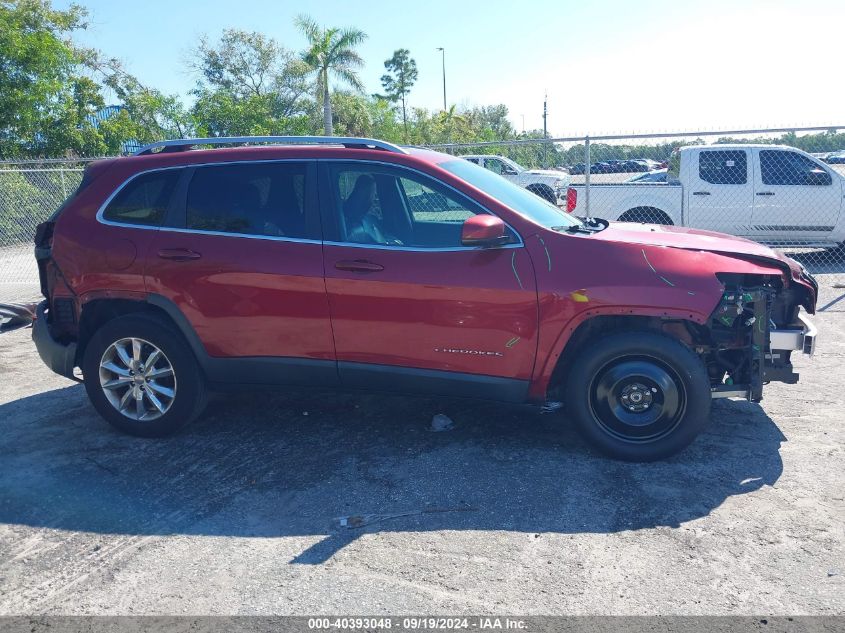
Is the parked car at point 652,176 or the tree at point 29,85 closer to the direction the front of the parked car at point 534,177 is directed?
the parked car

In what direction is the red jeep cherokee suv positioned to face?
to the viewer's right

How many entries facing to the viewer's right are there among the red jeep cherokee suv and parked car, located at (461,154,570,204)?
2

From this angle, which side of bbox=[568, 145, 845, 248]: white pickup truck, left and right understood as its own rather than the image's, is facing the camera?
right

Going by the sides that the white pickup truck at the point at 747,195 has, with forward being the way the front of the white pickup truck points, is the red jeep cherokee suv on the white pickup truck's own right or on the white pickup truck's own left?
on the white pickup truck's own right

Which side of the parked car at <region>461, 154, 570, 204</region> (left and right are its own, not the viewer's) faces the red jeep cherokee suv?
right

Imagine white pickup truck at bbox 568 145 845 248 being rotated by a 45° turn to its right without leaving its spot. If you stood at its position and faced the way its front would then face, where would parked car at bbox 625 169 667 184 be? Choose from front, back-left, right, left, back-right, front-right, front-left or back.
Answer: back

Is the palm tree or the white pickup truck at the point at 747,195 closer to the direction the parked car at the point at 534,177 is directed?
the white pickup truck

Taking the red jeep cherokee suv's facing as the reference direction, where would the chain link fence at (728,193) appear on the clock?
The chain link fence is roughly at 10 o'clock from the red jeep cherokee suv.

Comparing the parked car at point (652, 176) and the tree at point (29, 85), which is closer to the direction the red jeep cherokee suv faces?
the parked car

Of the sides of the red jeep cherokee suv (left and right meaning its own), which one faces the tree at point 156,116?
left

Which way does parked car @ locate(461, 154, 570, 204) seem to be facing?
to the viewer's right
